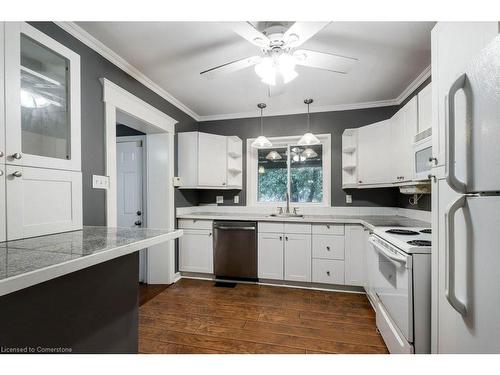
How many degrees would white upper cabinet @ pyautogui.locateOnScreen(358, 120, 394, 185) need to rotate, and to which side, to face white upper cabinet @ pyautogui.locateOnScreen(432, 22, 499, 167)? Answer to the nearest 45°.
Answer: approximately 45° to its left

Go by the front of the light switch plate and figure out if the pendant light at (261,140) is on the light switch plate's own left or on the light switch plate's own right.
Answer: on the light switch plate's own left

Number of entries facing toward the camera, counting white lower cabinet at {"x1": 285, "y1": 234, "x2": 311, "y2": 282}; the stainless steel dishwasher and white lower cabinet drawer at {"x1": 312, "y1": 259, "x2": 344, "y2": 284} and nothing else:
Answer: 3

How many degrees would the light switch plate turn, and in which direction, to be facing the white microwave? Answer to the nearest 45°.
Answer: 0° — it already faces it

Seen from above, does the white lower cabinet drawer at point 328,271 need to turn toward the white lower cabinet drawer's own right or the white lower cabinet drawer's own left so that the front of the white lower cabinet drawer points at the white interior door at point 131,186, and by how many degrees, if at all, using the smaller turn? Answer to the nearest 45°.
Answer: approximately 90° to the white lower cabinet drawer's own right

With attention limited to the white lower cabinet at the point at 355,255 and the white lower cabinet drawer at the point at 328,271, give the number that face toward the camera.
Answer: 2

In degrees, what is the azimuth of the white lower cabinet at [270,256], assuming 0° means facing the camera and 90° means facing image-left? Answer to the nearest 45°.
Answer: approximately 0°

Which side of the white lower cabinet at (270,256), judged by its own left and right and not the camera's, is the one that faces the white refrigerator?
front

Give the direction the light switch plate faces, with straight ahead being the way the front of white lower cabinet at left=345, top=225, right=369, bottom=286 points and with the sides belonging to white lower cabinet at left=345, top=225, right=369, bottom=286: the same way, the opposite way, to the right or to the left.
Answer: to the left

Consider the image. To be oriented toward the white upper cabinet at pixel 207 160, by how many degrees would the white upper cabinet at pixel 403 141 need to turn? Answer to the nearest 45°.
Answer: approximately 45° to its right
